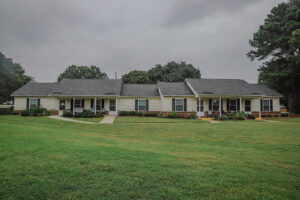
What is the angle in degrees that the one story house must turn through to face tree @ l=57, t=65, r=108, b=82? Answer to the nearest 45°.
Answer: approximately 135° to its right

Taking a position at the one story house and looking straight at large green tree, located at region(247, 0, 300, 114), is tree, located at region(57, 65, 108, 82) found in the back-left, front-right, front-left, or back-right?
back-left

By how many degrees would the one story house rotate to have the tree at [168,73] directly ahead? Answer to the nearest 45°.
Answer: approximately 180°

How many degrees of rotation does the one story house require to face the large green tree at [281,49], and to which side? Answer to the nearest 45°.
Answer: approximately 90° to its left

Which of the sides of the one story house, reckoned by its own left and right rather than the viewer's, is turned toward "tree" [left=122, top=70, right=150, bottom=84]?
back

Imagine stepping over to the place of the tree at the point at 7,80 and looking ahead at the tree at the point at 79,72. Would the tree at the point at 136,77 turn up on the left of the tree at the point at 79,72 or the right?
right

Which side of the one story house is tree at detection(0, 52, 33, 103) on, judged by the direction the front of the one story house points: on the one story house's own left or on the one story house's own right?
on the one story house's own right

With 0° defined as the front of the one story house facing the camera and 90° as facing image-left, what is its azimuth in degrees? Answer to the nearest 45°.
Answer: approximately 0°
